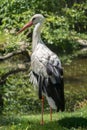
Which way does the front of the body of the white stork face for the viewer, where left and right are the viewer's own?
facing to the left of the viewer
